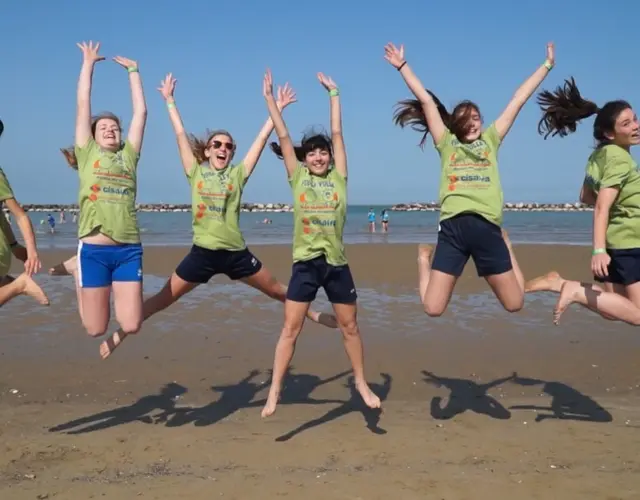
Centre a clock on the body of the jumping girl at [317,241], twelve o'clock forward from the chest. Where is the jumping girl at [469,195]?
the jumping girl at [469,195] is roughly at 9 o'clock from the jumping girl at [317,241].

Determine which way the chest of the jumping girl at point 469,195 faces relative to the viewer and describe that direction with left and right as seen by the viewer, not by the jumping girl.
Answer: facing the viewer

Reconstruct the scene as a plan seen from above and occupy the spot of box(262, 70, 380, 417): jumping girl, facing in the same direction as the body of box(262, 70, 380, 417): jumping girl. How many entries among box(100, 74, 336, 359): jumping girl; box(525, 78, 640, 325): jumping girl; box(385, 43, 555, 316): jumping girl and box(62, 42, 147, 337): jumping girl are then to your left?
2

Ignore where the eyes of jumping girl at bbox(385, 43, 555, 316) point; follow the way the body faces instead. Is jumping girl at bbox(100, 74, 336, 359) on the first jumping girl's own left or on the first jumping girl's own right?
on the first jumping girl's own right

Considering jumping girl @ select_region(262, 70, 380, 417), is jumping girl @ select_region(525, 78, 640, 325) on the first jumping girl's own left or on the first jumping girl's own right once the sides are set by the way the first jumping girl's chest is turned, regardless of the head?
on the first jumping girl's own left

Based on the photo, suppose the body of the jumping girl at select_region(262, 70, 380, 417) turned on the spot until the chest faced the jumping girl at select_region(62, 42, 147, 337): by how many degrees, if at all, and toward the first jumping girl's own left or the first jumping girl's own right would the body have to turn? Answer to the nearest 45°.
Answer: approximately 90° to the first jumping girl's own right

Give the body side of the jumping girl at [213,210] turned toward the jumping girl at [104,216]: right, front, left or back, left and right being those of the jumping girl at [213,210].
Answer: right

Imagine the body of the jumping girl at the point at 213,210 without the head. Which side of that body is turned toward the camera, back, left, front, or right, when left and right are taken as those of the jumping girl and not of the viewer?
front
